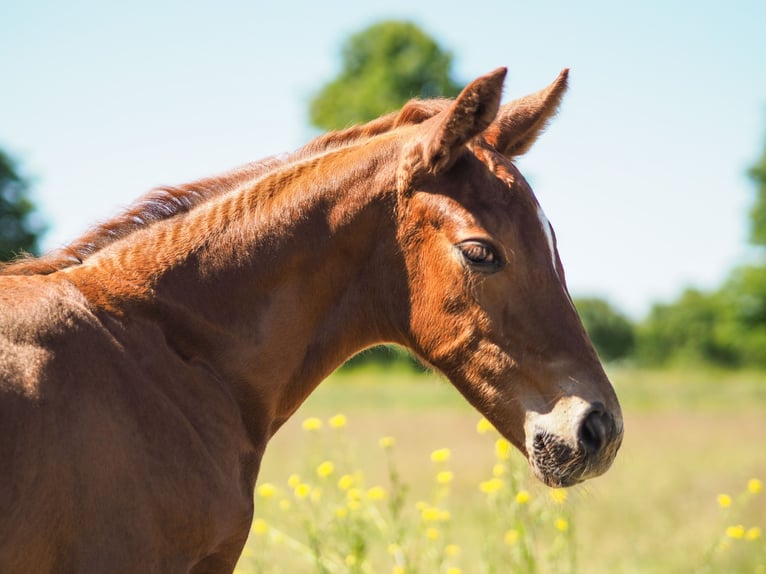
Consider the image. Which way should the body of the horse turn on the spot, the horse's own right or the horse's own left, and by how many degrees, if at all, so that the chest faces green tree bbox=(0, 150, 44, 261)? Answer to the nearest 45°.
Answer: approximately 90° to the horse's own left

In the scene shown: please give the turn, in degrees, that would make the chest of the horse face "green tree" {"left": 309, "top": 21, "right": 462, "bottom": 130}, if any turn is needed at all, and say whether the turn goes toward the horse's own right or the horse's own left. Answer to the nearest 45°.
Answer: approximately 90° to the horse's own left

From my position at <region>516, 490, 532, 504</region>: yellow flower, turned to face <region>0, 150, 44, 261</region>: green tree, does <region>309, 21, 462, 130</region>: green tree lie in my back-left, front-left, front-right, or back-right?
front-right

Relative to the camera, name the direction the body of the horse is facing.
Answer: to the viewer's right
